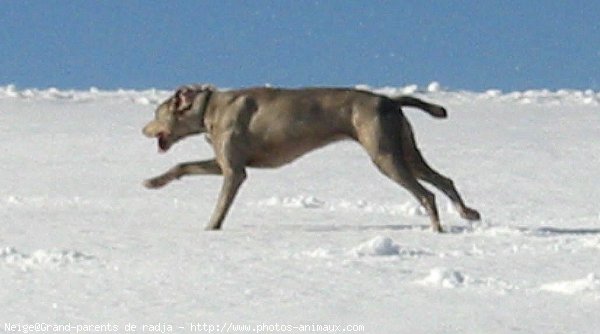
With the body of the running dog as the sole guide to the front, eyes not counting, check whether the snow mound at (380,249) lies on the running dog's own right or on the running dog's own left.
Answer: on the running dog's own left

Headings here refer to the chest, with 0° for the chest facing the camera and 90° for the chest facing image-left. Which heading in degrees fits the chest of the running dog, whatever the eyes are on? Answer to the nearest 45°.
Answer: approximately 90°

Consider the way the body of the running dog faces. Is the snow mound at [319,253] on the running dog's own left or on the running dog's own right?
on the running dog's own left

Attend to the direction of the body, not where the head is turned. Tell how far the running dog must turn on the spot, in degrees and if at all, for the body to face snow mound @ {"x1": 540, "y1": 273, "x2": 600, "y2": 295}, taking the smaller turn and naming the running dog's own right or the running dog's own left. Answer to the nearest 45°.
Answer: approximately 135° to the running dog's own left

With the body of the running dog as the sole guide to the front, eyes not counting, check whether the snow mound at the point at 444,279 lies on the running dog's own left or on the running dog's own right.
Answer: on the running dog's own left

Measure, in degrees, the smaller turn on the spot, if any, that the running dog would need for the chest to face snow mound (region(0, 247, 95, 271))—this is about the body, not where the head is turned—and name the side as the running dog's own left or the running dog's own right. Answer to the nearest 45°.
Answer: approximately 45° to the running dog's own left
